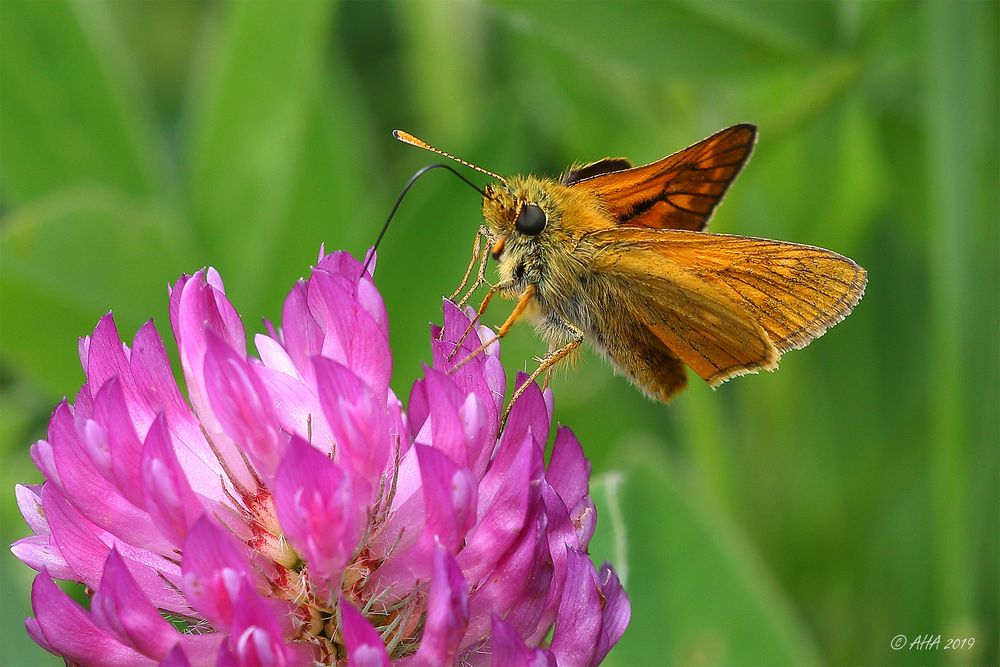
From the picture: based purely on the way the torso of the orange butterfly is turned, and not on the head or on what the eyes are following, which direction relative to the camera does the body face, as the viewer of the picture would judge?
to the viewer's left

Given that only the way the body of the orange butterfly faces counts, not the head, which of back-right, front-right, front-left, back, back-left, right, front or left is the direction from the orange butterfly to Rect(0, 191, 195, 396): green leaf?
front

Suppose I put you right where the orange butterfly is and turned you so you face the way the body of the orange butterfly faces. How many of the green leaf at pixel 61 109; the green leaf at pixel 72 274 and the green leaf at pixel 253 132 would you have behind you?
0

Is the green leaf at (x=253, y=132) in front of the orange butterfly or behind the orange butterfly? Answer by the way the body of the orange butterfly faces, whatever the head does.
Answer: in front

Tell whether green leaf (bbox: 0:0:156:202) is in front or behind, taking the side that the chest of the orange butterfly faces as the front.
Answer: in front
